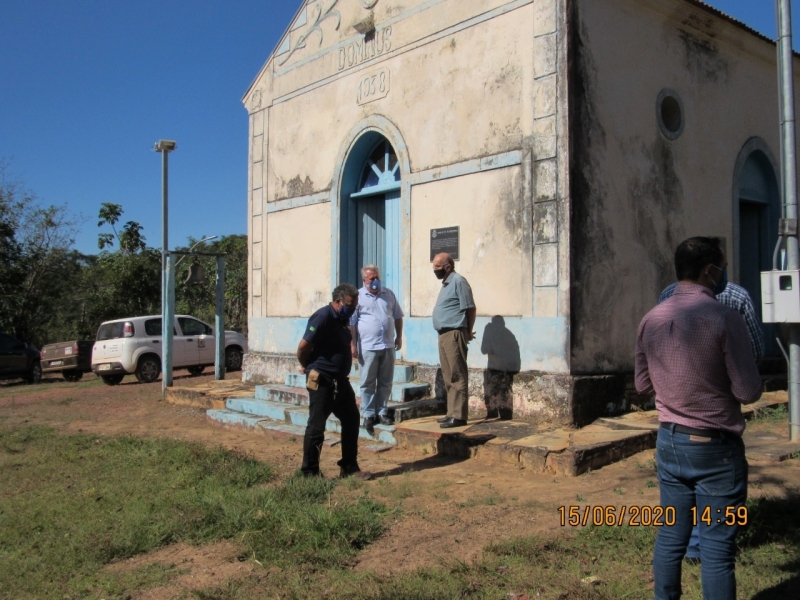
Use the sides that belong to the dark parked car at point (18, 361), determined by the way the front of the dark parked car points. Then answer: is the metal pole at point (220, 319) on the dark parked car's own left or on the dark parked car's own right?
on the dark parked car's own right

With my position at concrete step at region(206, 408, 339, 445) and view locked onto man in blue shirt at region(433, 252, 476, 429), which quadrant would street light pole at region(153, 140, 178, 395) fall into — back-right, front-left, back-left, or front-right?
back-left

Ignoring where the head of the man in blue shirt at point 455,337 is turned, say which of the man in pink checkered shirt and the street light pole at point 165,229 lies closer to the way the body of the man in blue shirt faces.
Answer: the street light pole

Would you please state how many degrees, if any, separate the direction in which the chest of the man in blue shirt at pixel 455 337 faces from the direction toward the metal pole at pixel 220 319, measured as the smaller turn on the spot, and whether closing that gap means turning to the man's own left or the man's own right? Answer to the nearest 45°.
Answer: approximately 45° to the man's own right

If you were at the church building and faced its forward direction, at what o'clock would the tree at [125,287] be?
The tree is roughly at 3 o'clock from the church building.

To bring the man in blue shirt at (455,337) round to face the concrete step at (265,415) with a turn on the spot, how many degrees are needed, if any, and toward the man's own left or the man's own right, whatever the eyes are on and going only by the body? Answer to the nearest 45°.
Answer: approximately 45° to the man's own right

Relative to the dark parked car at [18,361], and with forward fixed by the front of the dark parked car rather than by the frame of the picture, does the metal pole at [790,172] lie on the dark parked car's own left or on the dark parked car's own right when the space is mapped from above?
on the dark parked car's own right

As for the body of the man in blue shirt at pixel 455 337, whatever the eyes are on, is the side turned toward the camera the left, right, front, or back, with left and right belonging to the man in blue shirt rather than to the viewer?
left

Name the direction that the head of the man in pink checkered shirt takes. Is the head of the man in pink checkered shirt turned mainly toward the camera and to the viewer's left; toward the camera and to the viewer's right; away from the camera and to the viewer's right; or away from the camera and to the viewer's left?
away from the camera and to the viewer's right

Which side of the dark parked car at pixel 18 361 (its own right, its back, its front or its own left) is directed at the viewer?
right
